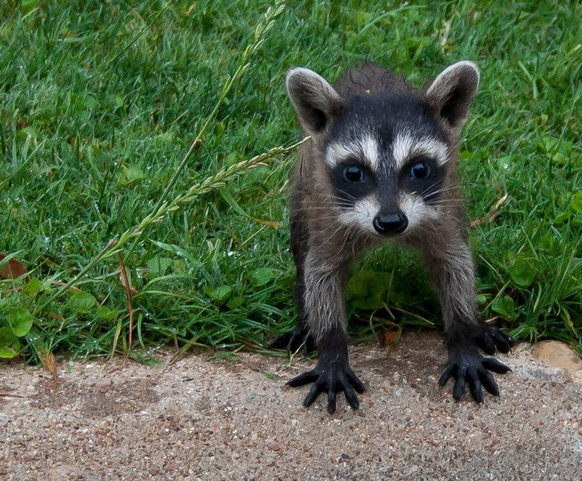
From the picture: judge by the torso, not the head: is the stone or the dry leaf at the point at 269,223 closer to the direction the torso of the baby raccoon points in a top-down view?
the stone

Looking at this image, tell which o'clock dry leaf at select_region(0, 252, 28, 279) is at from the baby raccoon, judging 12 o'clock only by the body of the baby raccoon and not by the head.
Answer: The dry leaf is roughly at 3 o'clock from the baby raccoon.

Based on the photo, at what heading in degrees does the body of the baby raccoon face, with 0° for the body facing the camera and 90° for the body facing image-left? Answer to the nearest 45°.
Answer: approximately 0°

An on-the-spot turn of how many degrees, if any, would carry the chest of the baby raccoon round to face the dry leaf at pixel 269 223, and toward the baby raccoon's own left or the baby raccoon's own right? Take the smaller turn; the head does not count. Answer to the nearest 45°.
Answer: approximately 135° to the baby raccoon's own right

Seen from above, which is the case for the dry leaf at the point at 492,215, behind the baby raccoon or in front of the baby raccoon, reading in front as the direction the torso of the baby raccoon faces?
behind

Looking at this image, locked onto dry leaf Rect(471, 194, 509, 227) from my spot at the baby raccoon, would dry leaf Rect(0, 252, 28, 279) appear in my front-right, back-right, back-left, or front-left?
back-left

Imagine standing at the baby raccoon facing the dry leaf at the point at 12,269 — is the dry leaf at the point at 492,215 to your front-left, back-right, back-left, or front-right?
back-right
